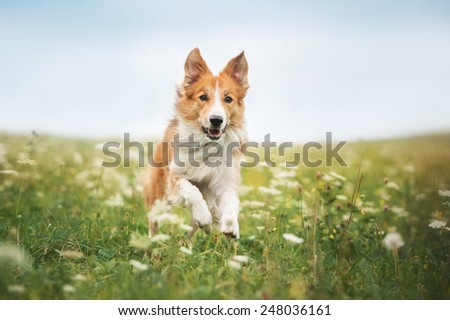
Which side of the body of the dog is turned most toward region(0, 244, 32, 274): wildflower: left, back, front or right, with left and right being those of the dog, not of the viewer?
right

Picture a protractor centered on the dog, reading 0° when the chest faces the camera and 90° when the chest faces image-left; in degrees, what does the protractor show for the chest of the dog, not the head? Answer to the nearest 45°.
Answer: approximately 315°

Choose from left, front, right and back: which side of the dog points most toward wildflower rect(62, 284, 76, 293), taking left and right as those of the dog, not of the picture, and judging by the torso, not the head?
front

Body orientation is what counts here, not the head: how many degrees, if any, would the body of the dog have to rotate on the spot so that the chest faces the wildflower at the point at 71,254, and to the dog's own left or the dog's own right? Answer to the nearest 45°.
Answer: approximately 90° to the dog's own right
